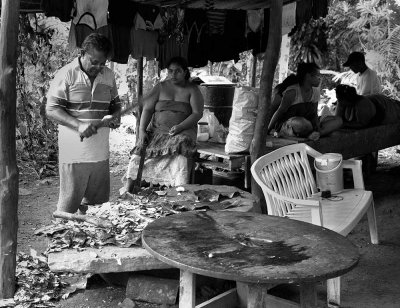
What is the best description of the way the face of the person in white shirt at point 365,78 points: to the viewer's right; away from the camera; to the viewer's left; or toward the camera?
to the viewer's left

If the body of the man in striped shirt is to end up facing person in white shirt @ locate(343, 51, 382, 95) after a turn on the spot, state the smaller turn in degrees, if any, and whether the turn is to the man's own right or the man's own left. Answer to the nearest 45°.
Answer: approximately 90° to the man's own left

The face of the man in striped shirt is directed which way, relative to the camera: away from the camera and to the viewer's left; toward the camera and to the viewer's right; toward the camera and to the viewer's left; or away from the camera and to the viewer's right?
toward the camera and to the viewer's right

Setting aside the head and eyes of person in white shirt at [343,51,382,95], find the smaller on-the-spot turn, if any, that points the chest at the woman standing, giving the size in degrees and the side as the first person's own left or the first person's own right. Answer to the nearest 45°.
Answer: approximately 45° to the first person's own left

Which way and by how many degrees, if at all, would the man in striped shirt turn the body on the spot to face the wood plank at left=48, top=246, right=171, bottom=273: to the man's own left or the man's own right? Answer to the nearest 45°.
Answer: approximately 45° to the man's own right

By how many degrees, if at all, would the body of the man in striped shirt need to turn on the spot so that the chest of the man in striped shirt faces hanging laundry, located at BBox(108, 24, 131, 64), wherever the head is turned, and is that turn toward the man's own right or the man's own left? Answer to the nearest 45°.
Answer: approximately 135° to the man's own left

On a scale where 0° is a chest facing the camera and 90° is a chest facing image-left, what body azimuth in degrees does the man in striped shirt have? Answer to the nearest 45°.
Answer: approximately 315°

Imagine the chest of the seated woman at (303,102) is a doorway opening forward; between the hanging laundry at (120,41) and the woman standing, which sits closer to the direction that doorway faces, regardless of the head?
the woman standing

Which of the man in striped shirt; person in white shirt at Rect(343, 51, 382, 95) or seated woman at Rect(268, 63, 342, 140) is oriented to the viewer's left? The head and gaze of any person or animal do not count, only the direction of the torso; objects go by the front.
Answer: the person in white shirt

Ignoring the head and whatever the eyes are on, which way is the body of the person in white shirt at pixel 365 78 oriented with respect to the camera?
to the viewer's left

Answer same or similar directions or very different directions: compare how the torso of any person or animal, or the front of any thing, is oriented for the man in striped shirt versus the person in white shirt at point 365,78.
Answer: very different directions
